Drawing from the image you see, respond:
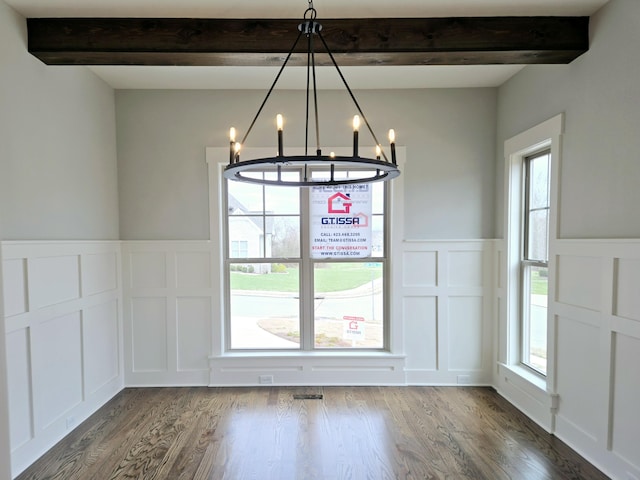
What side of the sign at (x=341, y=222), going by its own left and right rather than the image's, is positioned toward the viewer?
front

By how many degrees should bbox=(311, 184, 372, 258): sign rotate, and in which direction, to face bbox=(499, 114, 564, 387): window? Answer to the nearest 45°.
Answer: approximately 90° to its left

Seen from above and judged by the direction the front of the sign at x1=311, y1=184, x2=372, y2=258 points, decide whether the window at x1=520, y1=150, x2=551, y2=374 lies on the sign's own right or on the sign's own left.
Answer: on the sign's own left
